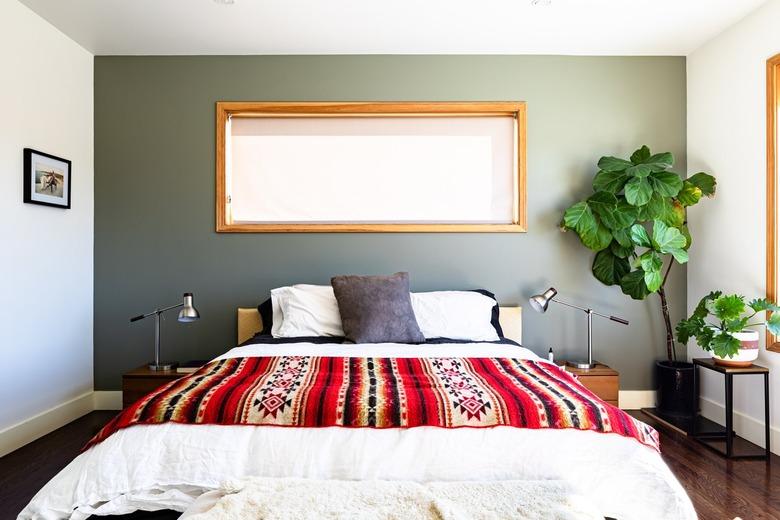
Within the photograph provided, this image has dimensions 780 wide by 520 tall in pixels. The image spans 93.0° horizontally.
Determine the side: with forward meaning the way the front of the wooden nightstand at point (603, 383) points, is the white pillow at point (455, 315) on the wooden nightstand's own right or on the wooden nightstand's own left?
on the wooden nightstand's own right

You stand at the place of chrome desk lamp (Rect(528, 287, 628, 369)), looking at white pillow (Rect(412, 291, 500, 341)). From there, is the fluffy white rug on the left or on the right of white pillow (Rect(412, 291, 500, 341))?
left

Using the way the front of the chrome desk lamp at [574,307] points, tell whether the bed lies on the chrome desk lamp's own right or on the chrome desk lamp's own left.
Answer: on the chrome desk lamp's own left

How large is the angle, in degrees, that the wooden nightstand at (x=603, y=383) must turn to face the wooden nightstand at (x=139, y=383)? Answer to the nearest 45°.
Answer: approximately 45° to its right

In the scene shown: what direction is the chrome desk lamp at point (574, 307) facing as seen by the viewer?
to the viewer's left

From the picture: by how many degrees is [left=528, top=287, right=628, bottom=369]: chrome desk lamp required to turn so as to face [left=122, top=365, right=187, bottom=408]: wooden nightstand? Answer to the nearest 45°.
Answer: approximately 45° to its left
